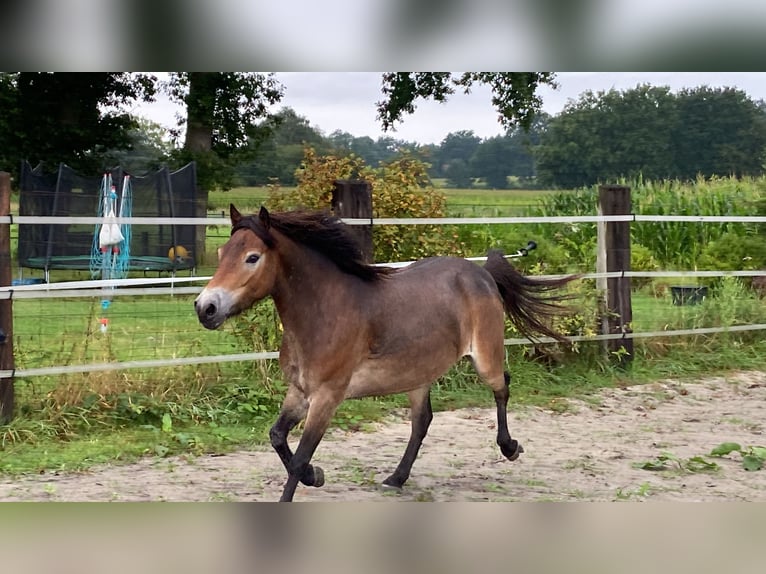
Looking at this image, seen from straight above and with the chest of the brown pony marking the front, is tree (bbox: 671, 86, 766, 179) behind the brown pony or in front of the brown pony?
behind

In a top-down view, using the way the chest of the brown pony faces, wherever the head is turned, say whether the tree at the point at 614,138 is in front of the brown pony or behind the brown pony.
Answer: behind

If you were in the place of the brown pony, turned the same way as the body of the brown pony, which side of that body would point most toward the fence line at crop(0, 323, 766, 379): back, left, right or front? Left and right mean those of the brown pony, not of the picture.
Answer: right

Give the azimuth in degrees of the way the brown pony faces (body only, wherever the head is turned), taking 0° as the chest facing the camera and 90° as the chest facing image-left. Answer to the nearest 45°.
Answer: approximately 45°

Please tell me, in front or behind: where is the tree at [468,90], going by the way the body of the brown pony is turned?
behind

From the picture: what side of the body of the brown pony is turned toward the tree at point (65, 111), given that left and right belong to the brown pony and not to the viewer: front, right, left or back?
right

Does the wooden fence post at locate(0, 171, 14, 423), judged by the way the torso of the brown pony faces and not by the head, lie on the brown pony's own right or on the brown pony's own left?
on the brown pony's own right

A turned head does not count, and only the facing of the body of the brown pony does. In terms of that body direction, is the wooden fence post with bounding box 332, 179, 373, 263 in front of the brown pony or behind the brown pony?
behind

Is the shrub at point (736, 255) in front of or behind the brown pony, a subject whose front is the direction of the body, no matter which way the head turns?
behind

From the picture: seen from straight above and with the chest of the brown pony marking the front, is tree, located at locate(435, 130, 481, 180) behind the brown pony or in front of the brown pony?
behind

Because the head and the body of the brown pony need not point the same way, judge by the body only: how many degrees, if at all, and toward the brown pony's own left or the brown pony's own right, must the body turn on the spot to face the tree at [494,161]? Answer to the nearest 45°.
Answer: approximately 135° to the brown pony's own right

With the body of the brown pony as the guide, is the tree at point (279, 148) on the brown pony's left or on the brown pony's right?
on the brown pony's right
